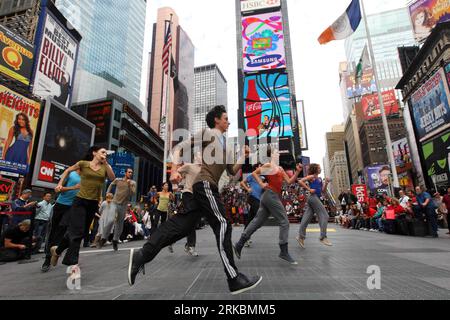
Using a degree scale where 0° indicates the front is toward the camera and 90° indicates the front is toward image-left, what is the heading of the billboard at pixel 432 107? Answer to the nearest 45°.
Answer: approximately 45°

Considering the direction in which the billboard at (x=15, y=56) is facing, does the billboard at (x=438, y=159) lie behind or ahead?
ahead

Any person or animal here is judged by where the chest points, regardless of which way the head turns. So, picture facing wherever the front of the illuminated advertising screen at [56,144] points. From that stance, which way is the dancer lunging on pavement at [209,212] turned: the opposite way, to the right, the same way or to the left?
the same way

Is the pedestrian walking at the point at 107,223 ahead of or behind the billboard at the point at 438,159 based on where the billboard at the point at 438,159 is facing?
ahead

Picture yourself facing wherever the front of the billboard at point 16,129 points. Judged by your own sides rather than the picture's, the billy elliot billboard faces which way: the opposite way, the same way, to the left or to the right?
the same way

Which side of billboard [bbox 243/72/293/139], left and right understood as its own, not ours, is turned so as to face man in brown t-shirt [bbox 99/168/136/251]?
front

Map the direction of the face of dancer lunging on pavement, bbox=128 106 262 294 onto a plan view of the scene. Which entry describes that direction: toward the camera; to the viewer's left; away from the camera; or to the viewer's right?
to the viewer's right

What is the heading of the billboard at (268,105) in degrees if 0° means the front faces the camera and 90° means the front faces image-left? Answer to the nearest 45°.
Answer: approximately 0°

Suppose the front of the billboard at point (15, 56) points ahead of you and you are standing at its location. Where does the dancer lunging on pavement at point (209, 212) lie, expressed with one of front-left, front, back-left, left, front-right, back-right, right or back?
front-right

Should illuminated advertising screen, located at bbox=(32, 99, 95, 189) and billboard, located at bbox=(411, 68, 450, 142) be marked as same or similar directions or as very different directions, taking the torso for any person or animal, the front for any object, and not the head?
very different directions

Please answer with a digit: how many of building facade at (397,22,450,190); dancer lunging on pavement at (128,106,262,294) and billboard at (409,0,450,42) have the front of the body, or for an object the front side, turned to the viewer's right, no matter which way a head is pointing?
1

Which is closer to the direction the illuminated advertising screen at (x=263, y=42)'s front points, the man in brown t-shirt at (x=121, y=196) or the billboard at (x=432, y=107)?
the man in brown t-shirt

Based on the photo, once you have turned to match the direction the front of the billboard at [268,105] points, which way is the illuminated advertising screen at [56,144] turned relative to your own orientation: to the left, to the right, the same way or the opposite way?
to the left
